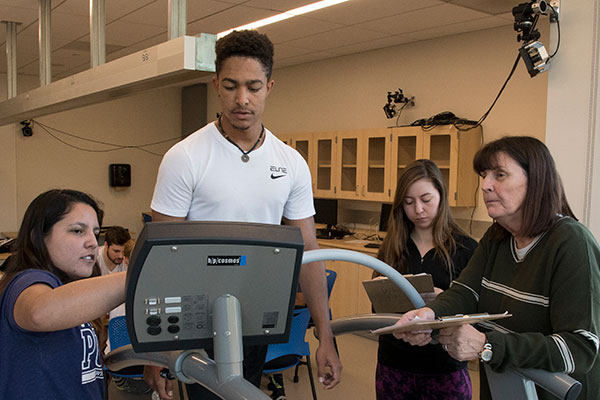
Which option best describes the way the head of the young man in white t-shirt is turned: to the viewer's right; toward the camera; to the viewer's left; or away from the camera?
toward the camera

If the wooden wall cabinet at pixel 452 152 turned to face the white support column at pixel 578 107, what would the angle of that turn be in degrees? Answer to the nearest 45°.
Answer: approximately 45° to its left

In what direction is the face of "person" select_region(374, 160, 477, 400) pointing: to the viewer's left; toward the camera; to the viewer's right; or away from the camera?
toward the camera

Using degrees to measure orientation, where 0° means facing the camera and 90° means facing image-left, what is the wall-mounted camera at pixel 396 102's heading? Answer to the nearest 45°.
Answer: approximately 45°

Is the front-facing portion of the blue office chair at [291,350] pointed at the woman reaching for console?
no

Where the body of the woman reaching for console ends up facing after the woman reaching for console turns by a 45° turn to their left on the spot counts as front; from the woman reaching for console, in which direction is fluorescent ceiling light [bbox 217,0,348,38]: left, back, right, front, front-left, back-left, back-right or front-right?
front-left

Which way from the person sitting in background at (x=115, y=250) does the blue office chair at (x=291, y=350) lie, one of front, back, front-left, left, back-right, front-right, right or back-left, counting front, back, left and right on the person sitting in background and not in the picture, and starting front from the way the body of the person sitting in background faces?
front

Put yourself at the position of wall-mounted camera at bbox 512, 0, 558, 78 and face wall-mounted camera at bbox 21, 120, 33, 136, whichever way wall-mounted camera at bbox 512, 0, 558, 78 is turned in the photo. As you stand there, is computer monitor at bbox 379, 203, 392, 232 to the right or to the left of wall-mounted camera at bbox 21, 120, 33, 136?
right

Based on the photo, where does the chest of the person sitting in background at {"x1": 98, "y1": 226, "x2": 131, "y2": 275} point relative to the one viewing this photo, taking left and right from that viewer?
facing the viewer and to the right of the viewer

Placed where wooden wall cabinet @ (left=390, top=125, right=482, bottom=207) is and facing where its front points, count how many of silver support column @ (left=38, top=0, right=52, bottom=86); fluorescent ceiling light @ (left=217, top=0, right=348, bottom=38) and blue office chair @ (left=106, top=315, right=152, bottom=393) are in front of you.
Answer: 3

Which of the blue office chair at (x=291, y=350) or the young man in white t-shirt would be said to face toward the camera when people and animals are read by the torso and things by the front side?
the young man in white t-shirt

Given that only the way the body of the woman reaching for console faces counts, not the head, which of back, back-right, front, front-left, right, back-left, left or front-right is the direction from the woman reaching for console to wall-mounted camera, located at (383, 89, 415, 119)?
left
